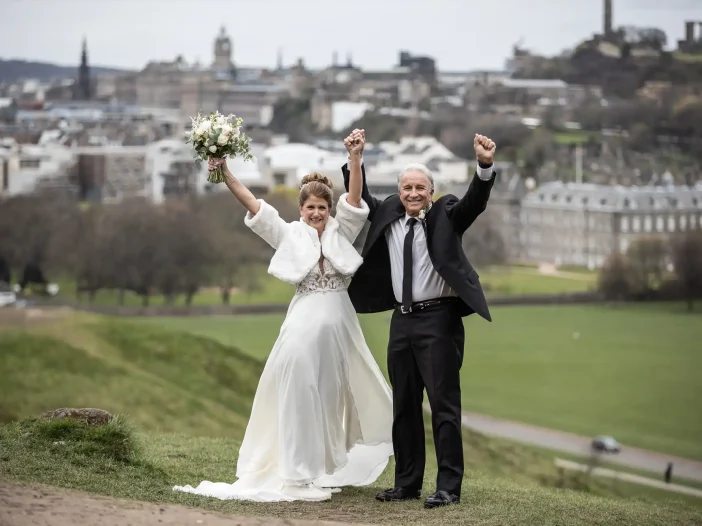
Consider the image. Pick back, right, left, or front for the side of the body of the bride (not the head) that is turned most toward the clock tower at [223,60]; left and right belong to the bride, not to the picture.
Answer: back

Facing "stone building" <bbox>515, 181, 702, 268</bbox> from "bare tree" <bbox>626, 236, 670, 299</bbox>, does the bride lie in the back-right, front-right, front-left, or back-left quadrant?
back-left

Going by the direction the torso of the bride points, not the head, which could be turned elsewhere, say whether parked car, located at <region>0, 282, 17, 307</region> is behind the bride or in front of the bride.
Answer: behind

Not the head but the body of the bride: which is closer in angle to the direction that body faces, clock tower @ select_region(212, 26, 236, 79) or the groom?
the groom

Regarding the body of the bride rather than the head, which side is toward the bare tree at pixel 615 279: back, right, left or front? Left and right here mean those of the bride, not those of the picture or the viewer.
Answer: back

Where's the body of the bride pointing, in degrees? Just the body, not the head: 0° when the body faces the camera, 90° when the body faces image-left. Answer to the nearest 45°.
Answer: approximately 0°

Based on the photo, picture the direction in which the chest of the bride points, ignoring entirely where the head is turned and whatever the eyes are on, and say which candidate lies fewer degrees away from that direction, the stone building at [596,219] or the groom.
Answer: the groom

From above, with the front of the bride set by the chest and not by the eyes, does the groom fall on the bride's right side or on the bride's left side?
on the bride's left side

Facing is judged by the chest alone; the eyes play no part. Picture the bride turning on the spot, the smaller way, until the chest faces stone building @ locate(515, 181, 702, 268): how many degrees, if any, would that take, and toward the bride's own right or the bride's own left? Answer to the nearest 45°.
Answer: approximately 180°

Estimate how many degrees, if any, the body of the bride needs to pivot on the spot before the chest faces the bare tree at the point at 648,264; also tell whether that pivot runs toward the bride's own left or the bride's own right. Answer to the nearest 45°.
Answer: approximately 180°
